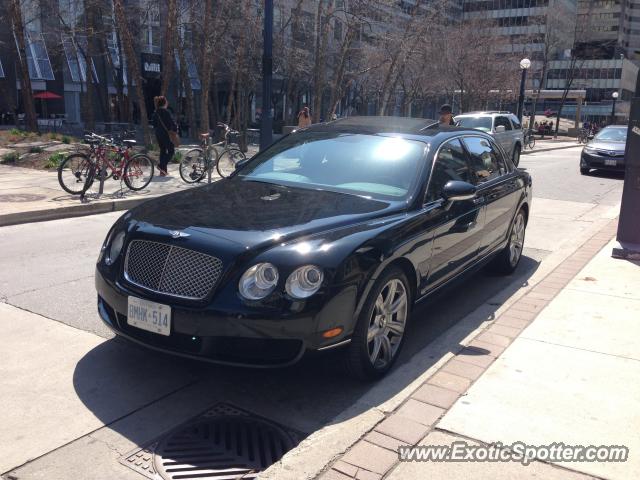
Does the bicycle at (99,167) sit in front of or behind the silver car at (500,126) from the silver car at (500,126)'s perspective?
in front

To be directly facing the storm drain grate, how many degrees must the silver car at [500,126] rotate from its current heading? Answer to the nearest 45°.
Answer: approximately 45° to its left

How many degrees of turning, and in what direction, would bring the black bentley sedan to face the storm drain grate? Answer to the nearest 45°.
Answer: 0° — it already faces it

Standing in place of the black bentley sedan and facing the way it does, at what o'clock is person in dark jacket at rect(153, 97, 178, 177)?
The person in dark jacket is roughly at 4 o'clock from the black bentley sedan.

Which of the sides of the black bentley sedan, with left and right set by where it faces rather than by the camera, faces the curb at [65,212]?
right

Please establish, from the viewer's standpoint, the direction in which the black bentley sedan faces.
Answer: facing the viewer and to the left of the viewer

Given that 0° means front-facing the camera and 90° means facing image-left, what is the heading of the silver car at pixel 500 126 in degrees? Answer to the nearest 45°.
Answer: approximately 45°

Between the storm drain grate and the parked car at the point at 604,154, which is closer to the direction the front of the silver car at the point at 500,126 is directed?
the storm drain grate

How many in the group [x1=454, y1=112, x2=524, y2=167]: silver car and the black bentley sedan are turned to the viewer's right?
0

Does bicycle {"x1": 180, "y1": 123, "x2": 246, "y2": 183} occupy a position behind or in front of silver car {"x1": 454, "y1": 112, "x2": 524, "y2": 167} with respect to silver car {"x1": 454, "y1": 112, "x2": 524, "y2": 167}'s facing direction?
in front

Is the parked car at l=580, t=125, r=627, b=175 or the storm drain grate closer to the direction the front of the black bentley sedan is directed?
the storm drain grate
